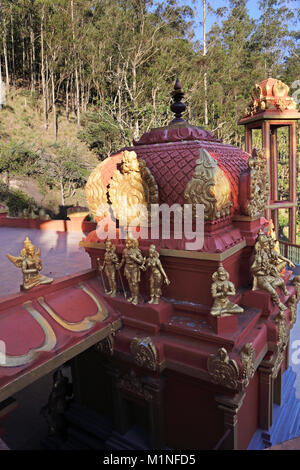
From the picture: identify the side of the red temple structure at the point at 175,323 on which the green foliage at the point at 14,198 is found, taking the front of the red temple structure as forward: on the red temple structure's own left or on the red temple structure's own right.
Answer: on the red temple structure's own right

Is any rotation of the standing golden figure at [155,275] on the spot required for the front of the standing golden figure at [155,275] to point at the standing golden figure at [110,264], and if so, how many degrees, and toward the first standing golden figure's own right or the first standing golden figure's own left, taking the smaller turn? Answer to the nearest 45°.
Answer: approximately 90° to the first standing golden figure's own right

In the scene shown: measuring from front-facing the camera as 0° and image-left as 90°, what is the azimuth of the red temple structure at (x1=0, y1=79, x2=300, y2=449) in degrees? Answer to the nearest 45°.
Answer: approximately 45°

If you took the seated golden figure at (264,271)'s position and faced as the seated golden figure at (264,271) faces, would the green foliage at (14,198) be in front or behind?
behind

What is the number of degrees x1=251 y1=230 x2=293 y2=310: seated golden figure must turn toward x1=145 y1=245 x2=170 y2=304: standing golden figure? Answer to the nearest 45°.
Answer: approximately 90° to its right

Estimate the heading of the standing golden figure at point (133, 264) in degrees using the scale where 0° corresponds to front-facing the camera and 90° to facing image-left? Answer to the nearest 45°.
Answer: approximately 45°

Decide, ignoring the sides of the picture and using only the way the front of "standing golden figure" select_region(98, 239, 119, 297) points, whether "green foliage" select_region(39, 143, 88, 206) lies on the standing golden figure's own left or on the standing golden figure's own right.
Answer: on the standing golden figure's own right
